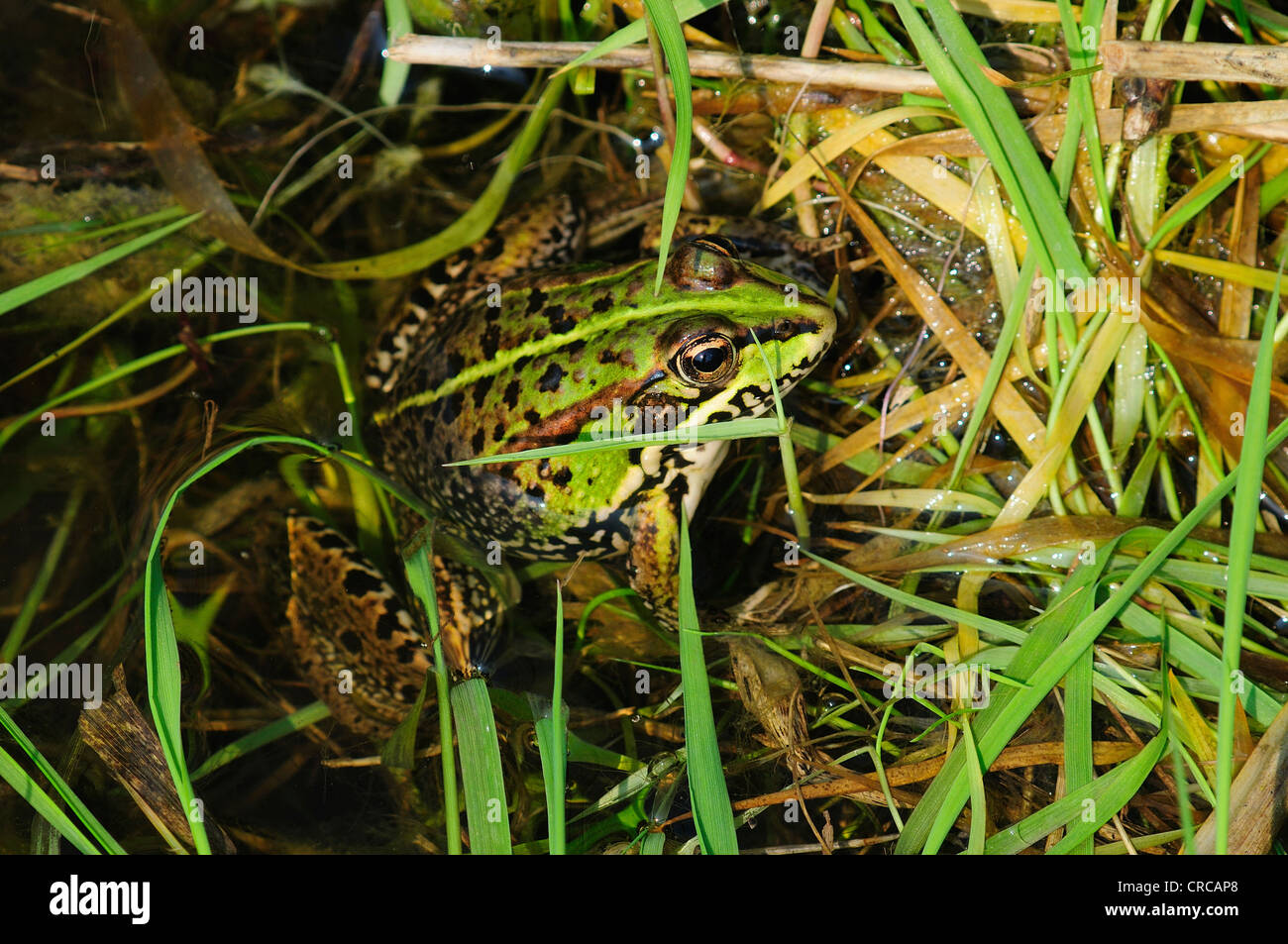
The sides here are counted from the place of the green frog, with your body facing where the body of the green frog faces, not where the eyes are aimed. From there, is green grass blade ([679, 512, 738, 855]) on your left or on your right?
on your right

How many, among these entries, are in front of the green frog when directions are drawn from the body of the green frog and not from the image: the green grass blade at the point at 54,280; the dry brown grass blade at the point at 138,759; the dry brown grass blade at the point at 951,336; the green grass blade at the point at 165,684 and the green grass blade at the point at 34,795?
1

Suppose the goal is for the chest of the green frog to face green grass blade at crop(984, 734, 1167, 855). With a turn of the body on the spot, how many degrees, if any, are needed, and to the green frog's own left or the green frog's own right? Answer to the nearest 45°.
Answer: approximately 45° to the green frog's own right

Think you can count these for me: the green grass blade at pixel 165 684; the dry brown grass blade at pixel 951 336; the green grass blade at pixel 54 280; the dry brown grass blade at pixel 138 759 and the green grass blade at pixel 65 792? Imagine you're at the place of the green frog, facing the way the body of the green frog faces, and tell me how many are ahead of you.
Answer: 1

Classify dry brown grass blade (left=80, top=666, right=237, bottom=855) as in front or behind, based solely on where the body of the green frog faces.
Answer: behind

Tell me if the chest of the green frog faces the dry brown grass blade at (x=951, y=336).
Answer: yes

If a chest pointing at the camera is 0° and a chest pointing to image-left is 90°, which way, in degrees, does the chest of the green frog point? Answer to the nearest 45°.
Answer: approximately 270°

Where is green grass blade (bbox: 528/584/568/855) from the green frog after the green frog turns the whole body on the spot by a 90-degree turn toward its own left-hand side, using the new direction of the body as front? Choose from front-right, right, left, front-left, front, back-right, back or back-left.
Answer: back
